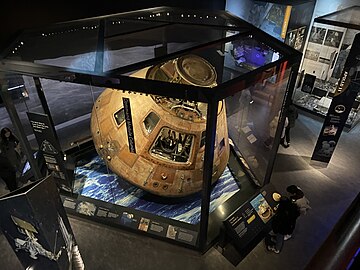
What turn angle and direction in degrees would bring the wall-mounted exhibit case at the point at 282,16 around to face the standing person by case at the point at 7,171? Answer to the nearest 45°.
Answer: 0° — it already faces them

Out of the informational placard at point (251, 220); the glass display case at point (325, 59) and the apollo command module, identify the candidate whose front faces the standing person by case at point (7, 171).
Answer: the glass display case

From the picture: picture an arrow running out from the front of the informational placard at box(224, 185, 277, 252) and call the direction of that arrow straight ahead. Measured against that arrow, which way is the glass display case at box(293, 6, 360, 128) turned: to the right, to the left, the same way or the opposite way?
to the right

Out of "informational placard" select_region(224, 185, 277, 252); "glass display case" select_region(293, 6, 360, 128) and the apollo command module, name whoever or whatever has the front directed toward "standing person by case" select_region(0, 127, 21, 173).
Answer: the glass display case

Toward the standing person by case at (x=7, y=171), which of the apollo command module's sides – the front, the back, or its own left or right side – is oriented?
right

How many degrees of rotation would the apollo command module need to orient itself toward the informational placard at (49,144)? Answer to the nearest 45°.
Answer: approximately 90° to its right

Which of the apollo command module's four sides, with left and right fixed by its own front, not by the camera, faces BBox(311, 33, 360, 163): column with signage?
left

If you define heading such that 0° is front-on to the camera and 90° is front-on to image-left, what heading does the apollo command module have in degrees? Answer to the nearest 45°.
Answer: approximately 0°

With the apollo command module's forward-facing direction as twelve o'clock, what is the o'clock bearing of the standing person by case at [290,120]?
The standing person by case is roughly at 8 o'clock from the apollo command module.

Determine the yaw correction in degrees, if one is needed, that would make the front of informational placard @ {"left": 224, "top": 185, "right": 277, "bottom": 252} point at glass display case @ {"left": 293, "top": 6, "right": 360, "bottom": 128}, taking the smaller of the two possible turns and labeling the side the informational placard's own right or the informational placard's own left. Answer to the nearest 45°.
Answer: approximately 135° to the informational placard's own left

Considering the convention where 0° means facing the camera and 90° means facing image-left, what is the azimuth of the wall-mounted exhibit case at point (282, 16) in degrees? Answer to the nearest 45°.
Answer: approximately 45°
